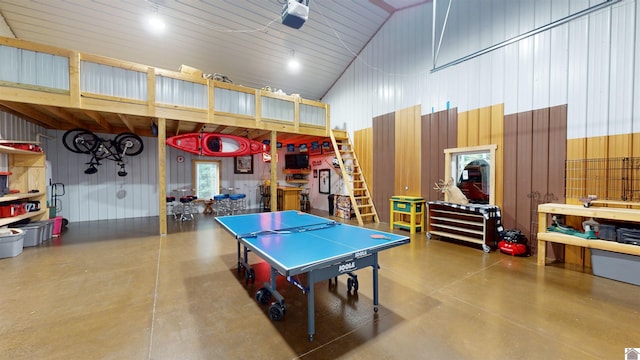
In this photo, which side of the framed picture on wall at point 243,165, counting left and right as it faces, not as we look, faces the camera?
front

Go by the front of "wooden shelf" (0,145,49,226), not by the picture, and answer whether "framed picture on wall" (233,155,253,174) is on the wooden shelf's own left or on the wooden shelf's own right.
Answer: on the wooden shelf's own left

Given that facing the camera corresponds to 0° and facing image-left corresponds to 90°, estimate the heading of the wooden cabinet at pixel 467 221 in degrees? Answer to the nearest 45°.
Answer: approximately 45°

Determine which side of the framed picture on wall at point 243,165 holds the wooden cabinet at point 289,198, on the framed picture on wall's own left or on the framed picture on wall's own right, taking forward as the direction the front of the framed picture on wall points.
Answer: on the framed picture on wall's own left

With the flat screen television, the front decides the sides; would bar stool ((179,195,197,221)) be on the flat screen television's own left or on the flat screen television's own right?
on the flat screen television's own right

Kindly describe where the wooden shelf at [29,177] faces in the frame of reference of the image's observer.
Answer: facing the viewer and to the right of the viewer

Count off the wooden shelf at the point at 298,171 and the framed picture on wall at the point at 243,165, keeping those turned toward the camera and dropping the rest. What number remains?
2

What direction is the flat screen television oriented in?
toward the camera

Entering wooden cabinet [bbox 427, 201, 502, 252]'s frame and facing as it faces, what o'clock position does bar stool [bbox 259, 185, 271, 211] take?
The bar stool is roughly at 2 o'clock from the wooden cabinet.

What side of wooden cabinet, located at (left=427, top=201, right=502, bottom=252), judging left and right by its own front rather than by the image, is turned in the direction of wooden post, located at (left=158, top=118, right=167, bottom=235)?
front

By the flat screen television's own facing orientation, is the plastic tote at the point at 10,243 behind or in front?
in front

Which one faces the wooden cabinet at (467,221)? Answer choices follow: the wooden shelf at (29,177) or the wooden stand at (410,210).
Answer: the wooden shelf

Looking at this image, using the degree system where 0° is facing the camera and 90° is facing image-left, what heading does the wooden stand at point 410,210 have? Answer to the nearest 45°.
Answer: approximately 45°
